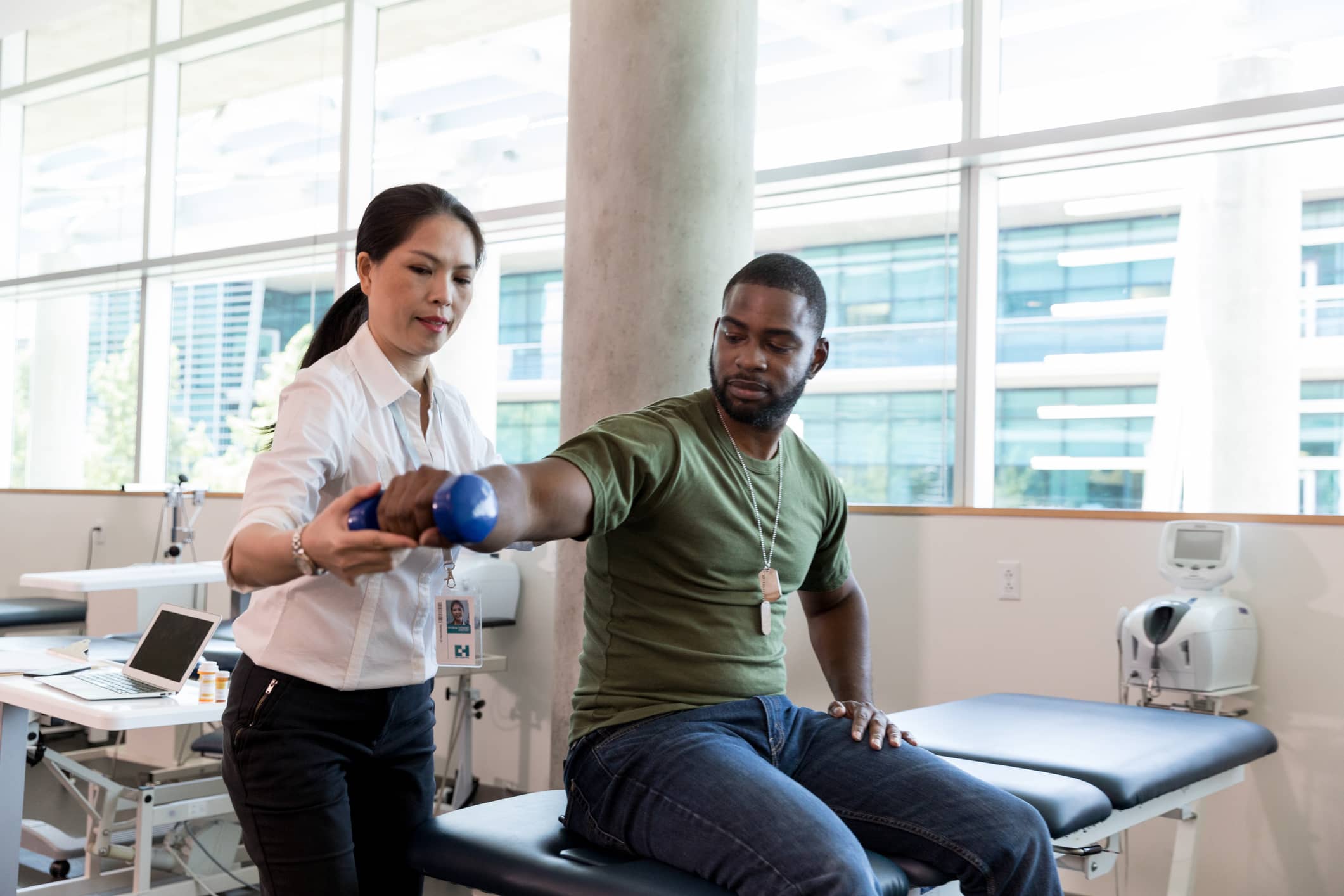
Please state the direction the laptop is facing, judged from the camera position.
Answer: facing the viewer and to the left of the viewer

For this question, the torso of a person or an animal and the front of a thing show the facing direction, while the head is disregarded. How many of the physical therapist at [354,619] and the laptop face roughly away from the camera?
0

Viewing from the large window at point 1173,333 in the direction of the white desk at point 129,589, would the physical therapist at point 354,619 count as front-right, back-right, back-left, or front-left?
front-left

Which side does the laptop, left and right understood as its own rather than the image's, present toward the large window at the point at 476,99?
back

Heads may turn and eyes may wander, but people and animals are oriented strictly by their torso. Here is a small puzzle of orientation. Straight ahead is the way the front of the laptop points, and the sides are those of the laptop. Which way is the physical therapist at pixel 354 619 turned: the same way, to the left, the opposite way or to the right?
to the left

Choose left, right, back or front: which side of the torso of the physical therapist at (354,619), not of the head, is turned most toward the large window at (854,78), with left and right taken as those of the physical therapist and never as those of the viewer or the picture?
left

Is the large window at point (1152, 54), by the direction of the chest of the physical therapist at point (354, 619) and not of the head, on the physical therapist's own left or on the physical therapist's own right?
on the physical therapist's own left

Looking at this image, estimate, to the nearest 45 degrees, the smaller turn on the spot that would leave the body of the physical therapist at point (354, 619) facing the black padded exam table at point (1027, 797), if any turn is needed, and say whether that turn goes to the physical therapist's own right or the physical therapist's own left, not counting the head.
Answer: approximately 45° to the physical therapist's own left

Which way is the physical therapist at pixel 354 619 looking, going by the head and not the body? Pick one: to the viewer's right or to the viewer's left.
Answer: to the viewer's right

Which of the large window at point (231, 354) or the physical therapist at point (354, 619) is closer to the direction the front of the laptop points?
the physical therapist

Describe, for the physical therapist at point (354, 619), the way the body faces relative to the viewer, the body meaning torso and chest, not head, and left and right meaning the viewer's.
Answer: facing the viewer and to the right of the viewer

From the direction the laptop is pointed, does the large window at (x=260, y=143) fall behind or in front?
behind

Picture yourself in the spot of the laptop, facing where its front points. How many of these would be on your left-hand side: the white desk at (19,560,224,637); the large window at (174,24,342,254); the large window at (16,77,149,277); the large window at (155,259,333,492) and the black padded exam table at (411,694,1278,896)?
1

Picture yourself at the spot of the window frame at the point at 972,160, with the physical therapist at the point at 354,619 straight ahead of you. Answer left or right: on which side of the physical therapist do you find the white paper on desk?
right

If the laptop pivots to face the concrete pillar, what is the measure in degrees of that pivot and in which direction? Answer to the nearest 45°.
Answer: approximately 135° to its left
